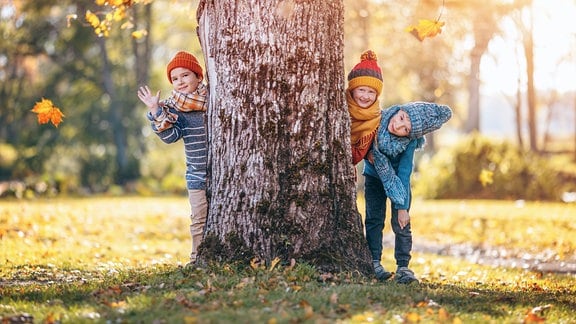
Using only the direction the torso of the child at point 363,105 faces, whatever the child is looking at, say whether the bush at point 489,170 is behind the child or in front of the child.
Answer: behind

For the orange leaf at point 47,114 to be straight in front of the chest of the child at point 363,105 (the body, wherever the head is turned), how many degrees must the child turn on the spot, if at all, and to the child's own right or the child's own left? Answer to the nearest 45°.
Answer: approximately 90° to the child's own right

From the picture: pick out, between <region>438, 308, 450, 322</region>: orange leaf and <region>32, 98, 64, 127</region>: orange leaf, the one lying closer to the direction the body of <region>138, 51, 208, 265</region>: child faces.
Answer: the <region>438, 308, 450, 322</region>: orange leaf

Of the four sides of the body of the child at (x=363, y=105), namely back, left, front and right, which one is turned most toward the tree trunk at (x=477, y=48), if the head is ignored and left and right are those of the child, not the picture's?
back

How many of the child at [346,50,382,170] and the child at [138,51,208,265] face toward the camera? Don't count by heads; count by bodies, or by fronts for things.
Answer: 2

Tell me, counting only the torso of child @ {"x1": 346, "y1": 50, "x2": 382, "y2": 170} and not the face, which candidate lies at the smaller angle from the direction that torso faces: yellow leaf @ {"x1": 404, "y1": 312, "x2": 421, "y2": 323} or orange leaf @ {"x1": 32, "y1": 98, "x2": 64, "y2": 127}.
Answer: the yellow leaf
